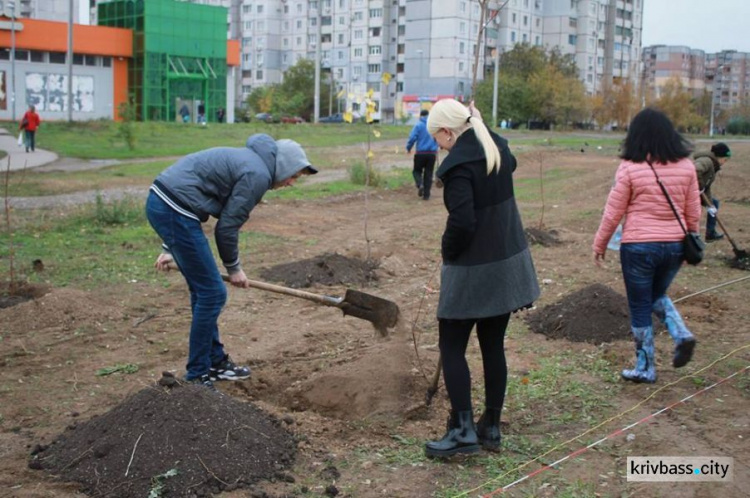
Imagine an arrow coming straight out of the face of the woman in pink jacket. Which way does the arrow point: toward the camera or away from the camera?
away from the camera

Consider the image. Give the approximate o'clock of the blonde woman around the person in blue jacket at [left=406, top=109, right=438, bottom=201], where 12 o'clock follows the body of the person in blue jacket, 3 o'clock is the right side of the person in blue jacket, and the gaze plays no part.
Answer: The blonde woman is roughly at 6 o'clock from the person in blue jacket.

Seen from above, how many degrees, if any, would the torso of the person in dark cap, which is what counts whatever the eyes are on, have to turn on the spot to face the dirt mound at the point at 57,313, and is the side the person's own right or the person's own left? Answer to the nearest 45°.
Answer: approximately 135° to the person's own right

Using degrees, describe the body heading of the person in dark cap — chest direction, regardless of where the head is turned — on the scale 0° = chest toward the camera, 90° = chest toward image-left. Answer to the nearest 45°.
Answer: approximately 270°

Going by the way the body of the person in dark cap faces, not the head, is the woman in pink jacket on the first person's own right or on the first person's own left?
on the first person's own right

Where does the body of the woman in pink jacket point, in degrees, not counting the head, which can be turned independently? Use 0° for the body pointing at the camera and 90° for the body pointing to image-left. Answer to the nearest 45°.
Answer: approximately 135°

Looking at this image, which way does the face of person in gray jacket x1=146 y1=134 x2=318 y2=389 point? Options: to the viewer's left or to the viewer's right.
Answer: to the viewer's right

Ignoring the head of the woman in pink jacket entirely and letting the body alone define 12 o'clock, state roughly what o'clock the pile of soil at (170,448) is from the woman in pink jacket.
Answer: The pile of soil is roughly at 9 o'clock from the woman in pink jacket.

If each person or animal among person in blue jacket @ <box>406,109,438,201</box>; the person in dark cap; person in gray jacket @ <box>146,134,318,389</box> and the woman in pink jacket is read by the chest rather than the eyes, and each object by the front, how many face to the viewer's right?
2

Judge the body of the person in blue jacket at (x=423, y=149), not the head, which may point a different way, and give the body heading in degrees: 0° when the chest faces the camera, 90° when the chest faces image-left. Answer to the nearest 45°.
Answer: approximately 180°

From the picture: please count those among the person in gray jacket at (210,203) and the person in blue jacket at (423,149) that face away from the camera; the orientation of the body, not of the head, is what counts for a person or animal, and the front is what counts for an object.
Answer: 1

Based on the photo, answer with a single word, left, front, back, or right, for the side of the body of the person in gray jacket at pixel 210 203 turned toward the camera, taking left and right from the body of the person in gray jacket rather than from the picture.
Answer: right
